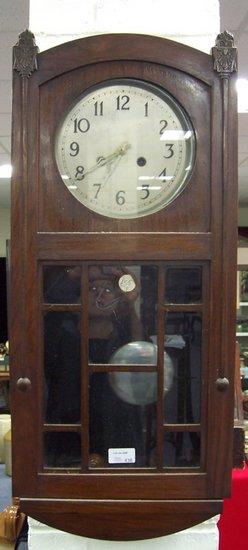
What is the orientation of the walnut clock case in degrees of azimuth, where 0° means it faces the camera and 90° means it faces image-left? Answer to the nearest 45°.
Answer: approximately 0°

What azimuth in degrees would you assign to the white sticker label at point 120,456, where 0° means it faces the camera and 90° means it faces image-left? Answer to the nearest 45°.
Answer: approximately 0°
